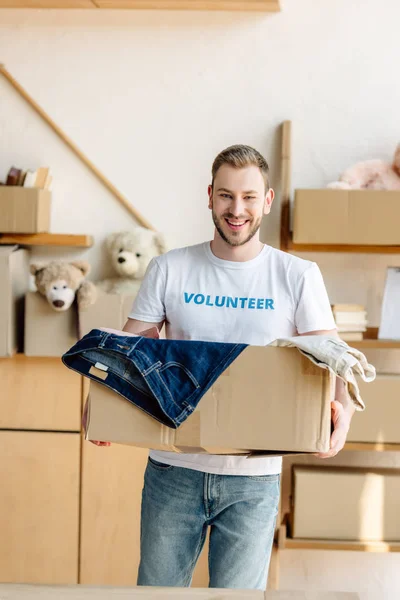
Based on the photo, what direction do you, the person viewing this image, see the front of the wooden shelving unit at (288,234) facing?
facing the viewer

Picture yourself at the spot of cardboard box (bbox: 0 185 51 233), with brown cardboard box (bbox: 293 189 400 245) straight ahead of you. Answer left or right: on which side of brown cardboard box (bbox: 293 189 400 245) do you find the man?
right

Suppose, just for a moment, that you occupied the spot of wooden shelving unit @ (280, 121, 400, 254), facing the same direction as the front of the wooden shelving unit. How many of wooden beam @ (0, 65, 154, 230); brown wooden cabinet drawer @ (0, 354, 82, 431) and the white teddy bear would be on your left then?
0

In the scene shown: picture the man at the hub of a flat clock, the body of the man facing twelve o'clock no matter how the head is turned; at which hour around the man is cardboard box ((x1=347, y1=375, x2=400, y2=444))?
The cardboard box is roughly at 7 o'clock from the man.

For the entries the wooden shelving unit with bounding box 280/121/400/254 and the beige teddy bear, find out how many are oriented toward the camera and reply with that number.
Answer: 2

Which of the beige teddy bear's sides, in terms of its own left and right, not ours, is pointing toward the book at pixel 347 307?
left

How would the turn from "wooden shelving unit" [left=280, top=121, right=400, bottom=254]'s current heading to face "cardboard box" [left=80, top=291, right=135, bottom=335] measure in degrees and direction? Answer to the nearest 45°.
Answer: approximately 90° to its right

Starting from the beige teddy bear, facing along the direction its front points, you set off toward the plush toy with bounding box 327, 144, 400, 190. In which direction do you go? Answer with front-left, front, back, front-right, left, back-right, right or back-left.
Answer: left

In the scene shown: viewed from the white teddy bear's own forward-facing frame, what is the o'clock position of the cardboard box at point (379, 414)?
The cardboard box is roughly at 8 o'clock from the white teddy bear.

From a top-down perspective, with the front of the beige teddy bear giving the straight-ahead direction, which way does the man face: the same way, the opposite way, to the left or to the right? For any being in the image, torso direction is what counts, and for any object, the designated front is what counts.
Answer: the same way

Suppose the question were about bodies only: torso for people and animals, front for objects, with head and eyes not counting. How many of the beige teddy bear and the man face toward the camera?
2

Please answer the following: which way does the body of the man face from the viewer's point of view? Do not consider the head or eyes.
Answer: toward the camera

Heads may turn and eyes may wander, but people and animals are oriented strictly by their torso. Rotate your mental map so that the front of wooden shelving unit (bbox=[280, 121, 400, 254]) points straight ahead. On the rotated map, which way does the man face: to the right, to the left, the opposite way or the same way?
the same way

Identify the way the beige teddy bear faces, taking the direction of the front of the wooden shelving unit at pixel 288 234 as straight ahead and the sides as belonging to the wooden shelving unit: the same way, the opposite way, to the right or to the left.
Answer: the same way

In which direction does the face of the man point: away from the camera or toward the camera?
toward the camera

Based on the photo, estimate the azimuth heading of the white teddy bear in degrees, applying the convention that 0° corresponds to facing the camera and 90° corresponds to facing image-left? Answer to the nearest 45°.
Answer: approximately 45°
